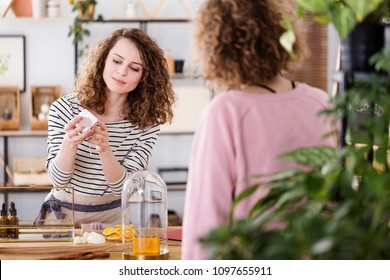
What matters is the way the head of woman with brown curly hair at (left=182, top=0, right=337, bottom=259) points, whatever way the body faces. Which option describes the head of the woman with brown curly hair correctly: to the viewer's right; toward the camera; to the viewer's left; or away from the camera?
away from the camera

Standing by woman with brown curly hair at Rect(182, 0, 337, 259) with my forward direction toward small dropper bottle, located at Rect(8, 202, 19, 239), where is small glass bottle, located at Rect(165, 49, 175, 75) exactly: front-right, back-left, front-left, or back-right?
front-right

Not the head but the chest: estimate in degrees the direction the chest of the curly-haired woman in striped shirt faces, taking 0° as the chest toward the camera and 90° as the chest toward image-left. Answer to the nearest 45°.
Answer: approximately 0°

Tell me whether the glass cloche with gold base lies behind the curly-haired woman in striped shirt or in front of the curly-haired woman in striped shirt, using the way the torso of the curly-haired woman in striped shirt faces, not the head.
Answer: in front

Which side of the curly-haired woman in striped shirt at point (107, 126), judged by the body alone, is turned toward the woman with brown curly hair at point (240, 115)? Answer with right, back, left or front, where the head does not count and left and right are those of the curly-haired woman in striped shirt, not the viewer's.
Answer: front

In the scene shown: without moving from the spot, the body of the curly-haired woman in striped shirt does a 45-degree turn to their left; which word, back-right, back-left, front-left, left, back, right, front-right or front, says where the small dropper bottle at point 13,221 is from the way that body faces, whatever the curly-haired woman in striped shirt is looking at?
right

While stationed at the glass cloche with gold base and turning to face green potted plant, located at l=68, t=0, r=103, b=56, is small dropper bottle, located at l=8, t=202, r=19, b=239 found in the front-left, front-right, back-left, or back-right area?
front-left

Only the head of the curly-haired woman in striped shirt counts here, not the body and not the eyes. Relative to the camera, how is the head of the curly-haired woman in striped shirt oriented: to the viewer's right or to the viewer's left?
to the viewer's left

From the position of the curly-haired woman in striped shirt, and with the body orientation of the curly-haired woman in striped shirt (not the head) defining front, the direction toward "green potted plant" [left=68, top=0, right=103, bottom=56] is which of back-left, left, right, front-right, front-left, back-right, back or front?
back

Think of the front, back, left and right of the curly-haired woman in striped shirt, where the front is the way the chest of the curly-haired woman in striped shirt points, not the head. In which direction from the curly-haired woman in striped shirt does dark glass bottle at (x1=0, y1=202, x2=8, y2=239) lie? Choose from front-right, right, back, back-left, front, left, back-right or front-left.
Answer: front-right

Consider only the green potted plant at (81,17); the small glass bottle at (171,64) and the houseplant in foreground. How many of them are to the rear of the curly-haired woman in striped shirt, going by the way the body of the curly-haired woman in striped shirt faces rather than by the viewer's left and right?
2

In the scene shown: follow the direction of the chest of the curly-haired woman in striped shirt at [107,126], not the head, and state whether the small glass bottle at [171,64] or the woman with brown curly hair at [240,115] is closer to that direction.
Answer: the woman with brown curly hair

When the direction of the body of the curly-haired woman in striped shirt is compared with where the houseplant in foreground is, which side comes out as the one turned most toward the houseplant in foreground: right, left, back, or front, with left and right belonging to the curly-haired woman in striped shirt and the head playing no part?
front

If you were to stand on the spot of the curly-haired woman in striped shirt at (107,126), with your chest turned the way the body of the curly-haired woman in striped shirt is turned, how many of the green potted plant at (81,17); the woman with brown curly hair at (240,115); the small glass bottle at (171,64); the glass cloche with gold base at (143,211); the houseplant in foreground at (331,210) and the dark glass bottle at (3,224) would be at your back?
2

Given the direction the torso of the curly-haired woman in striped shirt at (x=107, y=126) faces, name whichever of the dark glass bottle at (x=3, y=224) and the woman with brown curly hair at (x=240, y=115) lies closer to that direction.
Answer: the woman with brown curly hair
